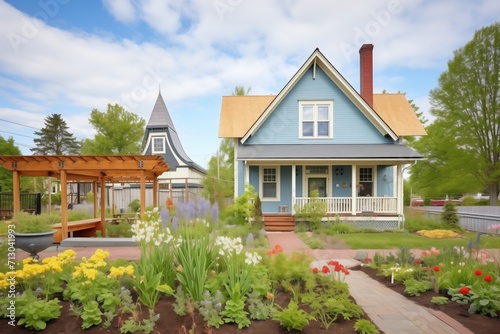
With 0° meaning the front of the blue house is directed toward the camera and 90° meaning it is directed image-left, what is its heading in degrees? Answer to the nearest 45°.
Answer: approximately 0°

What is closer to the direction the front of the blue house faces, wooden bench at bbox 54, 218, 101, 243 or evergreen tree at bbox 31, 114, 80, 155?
the wooden bench

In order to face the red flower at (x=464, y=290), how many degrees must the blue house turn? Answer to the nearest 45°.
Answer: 0° — it already faces it

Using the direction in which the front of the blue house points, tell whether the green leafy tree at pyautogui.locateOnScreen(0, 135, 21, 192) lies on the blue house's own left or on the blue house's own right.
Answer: on the blue house's own right

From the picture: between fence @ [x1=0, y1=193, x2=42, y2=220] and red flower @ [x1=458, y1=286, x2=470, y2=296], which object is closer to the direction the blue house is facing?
the red flower

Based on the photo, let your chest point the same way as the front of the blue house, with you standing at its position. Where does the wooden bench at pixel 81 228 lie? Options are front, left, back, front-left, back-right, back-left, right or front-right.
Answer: front-right

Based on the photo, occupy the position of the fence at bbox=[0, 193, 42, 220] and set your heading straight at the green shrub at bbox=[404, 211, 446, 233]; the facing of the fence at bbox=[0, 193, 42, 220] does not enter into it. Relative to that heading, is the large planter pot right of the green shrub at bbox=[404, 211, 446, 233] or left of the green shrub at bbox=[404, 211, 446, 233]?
right

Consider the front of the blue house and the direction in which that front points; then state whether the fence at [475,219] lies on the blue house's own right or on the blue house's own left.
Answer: on the blue house's own left

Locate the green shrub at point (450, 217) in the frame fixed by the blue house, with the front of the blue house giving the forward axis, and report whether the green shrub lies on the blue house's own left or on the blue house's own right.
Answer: on the blue house's own left

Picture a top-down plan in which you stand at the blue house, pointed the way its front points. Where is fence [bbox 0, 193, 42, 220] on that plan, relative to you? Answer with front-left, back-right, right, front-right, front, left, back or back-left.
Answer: right
